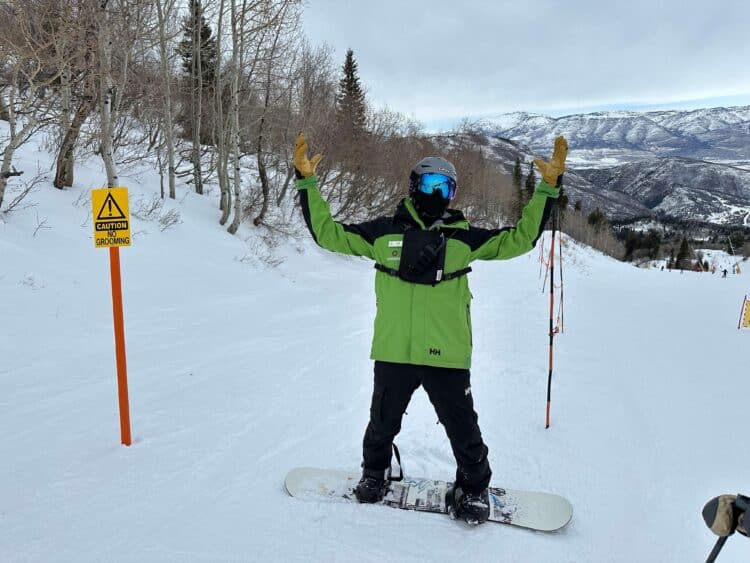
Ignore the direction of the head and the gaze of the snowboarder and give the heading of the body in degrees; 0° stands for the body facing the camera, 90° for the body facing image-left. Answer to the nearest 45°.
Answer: approximately 0°

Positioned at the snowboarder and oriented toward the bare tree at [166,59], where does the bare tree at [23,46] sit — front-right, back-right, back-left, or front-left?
front-left

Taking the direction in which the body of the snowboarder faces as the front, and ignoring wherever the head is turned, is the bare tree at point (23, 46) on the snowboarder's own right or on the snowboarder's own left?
on the snowboarder's own right

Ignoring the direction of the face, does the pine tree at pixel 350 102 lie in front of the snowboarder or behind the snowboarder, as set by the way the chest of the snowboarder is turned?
behind

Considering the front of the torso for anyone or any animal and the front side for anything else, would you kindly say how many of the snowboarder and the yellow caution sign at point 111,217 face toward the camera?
2

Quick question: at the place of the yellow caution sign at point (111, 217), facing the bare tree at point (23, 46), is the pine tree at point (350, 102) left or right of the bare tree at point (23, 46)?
right

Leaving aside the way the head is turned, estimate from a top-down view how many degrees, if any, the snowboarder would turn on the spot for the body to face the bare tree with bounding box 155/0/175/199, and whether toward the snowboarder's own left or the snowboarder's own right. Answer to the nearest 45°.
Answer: approximately 135° to the snowboarder's own right

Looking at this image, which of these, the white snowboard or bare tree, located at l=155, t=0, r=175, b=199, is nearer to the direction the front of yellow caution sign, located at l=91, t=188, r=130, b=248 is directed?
the white snowboard

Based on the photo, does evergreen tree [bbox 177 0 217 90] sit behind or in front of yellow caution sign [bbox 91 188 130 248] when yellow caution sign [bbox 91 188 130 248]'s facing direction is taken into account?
behind

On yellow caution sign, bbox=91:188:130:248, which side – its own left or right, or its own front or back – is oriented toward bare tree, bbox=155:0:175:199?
back

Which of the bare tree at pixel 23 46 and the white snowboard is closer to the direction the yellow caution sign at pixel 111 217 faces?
the white snowboard

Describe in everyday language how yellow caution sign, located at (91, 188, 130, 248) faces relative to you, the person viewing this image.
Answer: facing the viewer

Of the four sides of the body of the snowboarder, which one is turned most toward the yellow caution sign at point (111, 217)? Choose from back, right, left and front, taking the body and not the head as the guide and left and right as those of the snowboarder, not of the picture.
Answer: right

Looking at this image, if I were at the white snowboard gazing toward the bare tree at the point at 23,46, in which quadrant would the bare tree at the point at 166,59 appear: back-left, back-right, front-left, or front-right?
front-right

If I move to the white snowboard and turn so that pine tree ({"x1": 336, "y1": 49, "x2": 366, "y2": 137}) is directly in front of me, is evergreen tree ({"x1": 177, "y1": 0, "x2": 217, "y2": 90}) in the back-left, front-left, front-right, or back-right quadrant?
front-left
